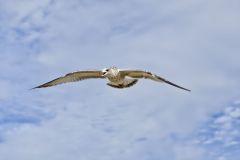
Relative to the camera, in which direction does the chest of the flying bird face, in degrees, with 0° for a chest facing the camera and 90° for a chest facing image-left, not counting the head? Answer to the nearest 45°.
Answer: approximately 0°
